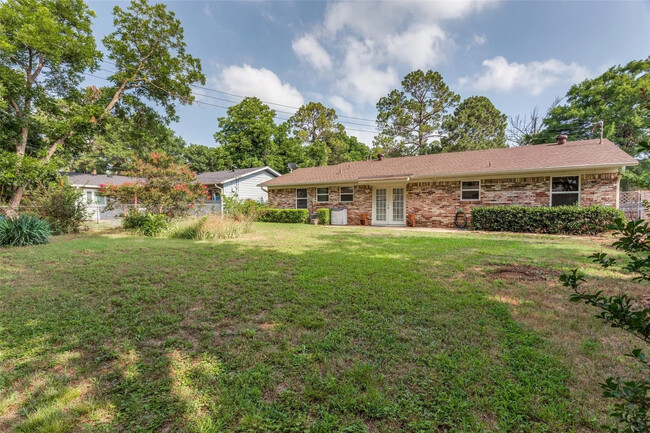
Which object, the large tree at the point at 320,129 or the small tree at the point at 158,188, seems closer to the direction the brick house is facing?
the large tree

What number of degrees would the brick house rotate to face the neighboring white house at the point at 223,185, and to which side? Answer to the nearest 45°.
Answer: approximately 90° to its left

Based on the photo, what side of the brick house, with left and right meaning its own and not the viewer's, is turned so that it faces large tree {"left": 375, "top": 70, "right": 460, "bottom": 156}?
front

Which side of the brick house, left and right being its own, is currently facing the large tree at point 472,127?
front

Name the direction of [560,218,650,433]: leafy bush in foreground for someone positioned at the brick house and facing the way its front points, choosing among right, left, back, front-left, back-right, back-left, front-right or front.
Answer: back

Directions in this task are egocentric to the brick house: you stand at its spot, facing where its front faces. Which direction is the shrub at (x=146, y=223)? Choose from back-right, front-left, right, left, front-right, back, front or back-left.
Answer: back-left

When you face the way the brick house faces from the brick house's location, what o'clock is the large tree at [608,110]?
The large tree is roughly at 1 o'clock from the brick house.

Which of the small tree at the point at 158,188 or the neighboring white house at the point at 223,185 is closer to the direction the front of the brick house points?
the neighboring white house

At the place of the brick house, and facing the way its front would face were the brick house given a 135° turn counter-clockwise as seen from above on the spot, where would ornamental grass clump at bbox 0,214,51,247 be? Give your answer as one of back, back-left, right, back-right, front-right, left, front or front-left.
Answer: front
